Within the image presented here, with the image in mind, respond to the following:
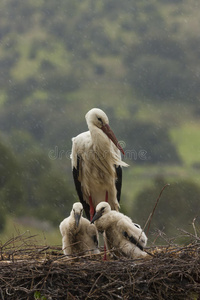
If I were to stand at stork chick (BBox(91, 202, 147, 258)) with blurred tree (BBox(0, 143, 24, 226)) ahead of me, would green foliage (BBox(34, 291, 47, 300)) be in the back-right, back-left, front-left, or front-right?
back-left

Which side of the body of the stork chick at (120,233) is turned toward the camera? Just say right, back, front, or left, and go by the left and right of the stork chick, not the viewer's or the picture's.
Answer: left

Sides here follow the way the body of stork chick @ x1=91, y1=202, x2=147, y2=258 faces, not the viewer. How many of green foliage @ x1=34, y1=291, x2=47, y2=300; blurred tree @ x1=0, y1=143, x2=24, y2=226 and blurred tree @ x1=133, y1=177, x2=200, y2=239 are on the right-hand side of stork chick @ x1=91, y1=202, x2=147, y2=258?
2

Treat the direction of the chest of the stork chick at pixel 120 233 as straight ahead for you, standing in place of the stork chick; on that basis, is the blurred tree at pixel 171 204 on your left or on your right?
on your right

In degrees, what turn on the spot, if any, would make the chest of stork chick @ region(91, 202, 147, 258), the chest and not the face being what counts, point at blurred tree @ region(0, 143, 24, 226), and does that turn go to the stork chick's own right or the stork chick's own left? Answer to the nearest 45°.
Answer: approximately 90° to the stork chick's own right

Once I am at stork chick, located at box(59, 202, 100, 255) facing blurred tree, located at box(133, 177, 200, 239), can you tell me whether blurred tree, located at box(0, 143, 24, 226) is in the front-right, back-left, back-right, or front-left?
front-left

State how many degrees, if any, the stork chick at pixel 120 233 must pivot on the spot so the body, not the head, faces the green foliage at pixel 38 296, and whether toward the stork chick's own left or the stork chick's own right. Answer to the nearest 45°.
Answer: approximately 45° to the stork chick's own left
